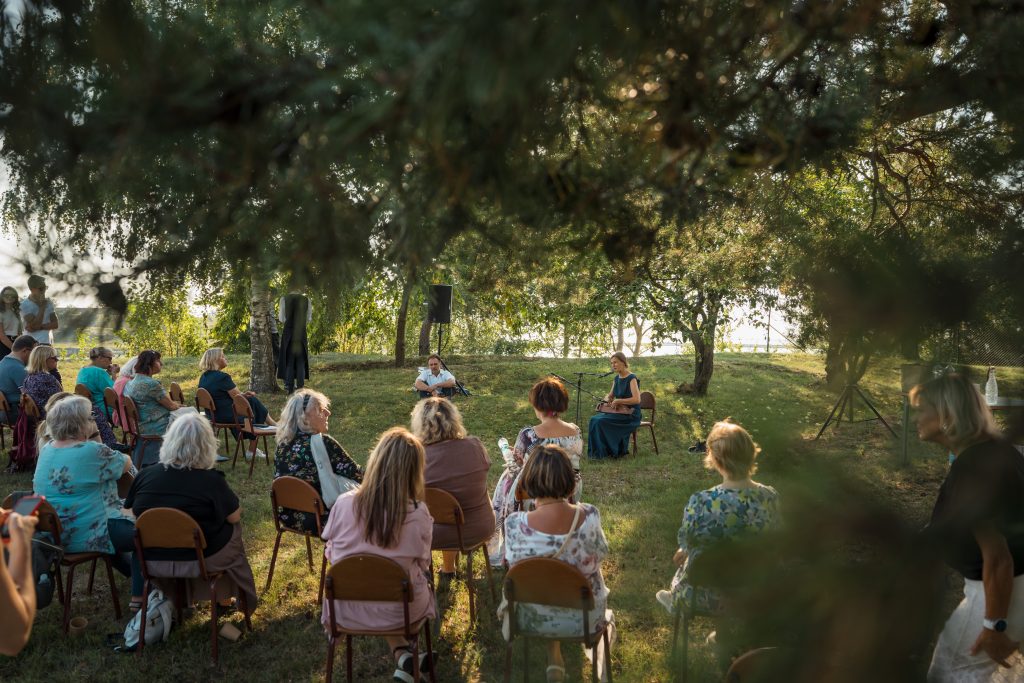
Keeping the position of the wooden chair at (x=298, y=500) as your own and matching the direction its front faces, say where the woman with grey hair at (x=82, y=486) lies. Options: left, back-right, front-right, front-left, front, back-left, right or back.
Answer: back-left

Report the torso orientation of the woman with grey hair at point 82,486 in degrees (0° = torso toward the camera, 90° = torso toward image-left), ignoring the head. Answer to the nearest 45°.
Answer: approximately 225°

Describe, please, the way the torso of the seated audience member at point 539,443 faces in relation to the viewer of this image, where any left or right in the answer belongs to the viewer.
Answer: facing away from the viewer

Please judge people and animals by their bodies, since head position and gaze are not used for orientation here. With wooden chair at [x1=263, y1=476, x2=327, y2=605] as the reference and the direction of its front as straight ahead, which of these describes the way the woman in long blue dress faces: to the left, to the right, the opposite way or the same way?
the opposite way

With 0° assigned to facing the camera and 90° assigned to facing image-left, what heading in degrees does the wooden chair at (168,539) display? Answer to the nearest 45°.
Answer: approximately 225°

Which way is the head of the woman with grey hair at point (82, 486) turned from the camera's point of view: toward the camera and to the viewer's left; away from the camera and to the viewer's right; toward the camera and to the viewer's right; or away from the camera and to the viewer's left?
away from the camera and to the viewer's right

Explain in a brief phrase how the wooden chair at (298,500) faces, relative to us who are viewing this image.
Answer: facing away from the viewer and to the right of the viewer

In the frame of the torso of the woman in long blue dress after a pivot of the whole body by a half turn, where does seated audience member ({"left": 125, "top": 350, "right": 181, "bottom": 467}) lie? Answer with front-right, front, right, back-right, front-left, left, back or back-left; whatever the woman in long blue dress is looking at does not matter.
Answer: back

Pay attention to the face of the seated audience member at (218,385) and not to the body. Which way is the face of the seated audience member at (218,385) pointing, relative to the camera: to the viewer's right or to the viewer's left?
to the viewer's right

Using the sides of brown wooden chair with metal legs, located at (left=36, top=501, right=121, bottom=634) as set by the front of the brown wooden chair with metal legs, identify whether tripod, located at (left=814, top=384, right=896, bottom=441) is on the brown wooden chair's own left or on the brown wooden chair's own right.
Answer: on the brown wooden chair's own right

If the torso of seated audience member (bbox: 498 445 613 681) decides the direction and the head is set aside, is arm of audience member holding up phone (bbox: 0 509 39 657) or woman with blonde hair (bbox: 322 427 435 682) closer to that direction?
the woman with blonde hair

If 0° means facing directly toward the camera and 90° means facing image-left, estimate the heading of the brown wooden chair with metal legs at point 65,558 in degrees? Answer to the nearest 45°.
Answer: approximately 225°

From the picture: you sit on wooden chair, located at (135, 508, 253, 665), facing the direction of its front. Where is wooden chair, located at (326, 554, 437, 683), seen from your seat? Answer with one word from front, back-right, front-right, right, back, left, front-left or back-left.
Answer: right

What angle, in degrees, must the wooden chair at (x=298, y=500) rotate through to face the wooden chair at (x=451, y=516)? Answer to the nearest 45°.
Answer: approximately 90° to its right

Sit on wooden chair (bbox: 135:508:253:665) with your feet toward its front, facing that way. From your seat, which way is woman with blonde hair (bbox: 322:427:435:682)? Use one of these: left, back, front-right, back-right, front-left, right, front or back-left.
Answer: right

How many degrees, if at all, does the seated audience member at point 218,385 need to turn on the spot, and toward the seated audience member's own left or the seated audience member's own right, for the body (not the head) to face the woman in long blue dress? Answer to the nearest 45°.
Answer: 0° — they already face them

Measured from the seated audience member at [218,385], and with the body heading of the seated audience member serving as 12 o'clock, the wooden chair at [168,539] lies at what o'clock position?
The wooden chair is roughly at 3 o'clock from the seated audience member.

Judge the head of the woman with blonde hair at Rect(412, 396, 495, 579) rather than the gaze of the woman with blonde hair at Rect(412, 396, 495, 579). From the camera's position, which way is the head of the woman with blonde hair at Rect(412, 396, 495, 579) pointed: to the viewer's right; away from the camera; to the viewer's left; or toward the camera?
away from the camera
